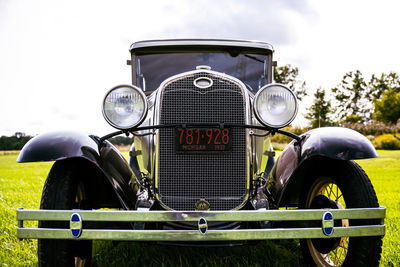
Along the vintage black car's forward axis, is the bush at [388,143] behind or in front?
behind

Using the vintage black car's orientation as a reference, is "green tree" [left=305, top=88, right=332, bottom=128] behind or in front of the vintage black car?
behind

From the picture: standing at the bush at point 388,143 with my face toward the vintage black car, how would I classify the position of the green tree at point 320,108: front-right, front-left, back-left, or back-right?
back-right

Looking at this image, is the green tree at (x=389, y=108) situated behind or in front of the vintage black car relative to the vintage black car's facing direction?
behind

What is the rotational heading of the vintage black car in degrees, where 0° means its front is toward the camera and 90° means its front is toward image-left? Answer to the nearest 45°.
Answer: approximately 0°
